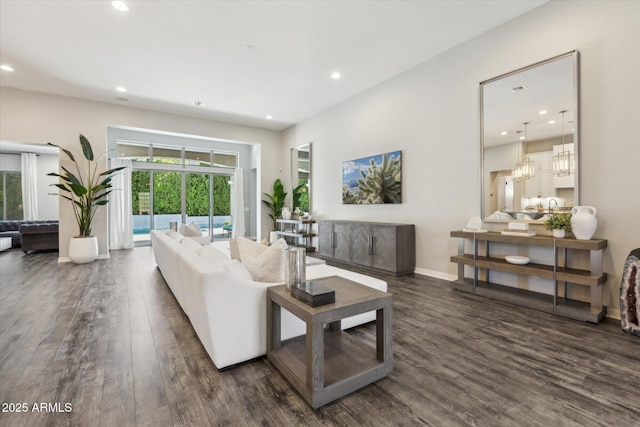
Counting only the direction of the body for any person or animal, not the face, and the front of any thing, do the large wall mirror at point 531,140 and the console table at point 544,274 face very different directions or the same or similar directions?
same or similar directions

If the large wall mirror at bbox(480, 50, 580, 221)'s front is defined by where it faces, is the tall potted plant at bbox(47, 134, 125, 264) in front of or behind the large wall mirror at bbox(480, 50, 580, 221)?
in front

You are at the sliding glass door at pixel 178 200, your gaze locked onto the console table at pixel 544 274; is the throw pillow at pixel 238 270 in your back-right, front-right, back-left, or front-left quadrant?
front-right

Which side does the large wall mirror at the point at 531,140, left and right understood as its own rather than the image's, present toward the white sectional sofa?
front

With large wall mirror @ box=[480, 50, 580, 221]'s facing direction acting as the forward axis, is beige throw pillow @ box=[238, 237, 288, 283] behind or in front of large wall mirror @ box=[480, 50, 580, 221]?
in front

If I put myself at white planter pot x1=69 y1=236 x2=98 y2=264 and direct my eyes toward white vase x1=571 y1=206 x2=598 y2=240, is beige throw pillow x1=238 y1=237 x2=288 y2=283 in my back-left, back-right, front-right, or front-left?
front-right

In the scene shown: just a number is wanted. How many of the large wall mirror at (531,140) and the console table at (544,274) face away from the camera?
0

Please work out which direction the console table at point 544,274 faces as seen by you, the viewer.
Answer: facing the viewer and to the left of the viewer

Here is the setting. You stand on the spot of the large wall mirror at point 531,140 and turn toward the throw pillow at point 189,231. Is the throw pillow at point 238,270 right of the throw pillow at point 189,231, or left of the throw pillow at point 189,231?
left

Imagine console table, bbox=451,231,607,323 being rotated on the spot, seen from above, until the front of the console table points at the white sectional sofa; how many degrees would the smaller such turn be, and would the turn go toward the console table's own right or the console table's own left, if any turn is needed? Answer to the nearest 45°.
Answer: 0° — it already faces it

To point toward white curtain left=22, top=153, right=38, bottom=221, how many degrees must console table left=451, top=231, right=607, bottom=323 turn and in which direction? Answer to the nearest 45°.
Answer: approximately 45° to its right

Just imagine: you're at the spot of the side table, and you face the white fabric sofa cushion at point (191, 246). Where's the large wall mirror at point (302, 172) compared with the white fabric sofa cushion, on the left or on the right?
right
